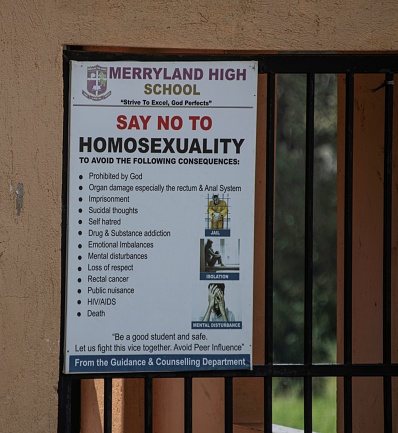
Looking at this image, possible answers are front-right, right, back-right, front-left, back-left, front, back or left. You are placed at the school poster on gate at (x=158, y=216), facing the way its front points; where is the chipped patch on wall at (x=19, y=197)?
right

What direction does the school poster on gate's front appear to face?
toward the camera
